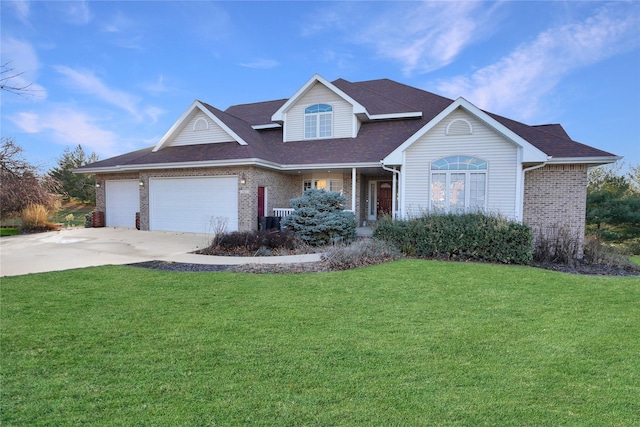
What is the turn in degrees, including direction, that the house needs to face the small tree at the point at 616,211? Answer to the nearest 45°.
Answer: approximately 90° to its left

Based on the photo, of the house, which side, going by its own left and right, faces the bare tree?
right

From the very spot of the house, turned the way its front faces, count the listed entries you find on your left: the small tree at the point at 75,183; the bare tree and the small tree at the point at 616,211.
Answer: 1

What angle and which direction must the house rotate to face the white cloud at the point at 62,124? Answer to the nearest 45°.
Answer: approximately 90° to its right

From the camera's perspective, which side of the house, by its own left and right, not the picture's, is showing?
front

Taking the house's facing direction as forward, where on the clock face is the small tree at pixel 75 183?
The small tree is roughly at 4 o'clock from the house.
